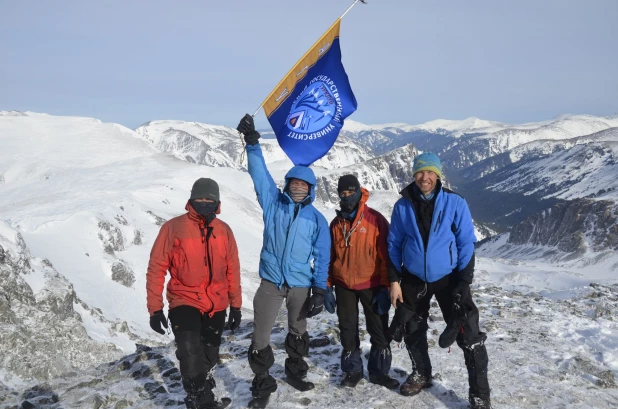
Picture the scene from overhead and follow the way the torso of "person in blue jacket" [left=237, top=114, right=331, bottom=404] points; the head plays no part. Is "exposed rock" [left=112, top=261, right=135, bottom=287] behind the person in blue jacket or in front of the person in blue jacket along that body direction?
behind

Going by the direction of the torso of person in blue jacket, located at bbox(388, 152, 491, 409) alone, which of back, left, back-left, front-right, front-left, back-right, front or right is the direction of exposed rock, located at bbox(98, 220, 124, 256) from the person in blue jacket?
back-right

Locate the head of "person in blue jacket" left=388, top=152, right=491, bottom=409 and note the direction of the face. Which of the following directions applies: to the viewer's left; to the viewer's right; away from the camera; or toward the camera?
toward the camera

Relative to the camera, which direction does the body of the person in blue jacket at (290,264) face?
toward the camera

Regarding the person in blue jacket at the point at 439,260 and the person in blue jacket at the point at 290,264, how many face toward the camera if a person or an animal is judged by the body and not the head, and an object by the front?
2

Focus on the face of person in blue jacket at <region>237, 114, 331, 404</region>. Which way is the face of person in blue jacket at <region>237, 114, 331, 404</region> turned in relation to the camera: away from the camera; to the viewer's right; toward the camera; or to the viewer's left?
toward the camera

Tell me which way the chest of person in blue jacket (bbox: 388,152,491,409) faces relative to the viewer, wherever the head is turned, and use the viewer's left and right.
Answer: facing the viewer

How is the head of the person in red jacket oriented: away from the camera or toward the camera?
toward the camera

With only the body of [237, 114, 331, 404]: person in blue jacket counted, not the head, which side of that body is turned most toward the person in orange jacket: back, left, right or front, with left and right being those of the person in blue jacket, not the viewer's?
left

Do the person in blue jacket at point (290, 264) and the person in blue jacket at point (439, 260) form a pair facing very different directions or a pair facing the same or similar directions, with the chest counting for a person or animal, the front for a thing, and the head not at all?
same or similar directions

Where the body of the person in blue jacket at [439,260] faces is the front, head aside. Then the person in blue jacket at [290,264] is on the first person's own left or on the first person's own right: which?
on the first person's own right

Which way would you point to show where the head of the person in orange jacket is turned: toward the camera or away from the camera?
toward the camera

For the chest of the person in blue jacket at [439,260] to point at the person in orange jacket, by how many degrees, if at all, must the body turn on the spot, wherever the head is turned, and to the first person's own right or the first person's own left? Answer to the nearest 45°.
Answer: approximately 90° to the first person's own right
